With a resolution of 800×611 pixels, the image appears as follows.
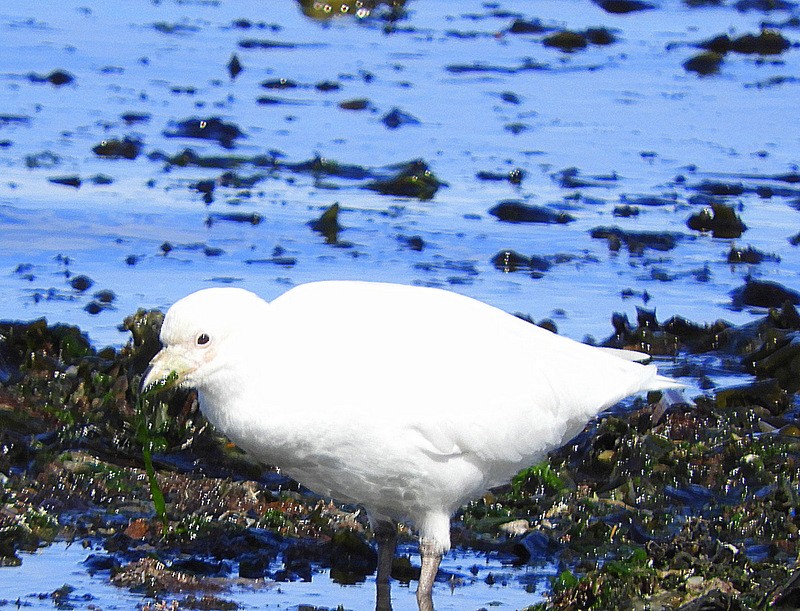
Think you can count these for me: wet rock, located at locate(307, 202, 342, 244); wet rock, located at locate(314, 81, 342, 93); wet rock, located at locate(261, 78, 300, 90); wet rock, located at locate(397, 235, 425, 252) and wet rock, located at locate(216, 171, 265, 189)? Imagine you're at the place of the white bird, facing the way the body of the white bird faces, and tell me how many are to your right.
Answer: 5

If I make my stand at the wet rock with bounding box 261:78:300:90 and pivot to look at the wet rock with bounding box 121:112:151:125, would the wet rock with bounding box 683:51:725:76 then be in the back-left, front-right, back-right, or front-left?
back-left

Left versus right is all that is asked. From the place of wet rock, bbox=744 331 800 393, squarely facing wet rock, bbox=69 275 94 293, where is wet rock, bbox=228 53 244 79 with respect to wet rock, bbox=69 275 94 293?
right

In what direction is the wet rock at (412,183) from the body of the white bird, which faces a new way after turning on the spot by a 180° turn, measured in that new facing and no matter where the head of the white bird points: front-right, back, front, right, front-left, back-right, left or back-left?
left

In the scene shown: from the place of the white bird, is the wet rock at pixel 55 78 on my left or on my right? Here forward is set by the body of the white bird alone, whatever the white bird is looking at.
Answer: on my right

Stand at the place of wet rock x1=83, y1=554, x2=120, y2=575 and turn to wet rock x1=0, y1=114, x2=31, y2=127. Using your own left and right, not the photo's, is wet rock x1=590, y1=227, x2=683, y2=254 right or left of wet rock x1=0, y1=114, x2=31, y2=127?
right

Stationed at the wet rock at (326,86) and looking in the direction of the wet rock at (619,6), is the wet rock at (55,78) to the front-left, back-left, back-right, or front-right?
back-left

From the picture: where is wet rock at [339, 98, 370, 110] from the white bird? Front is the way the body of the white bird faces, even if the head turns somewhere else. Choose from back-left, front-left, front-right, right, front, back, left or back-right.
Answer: right

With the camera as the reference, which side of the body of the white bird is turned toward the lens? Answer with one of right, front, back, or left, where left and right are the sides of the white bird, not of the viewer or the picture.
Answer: left

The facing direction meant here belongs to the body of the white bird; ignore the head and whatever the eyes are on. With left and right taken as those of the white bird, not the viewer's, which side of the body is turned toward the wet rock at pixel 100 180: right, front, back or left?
right

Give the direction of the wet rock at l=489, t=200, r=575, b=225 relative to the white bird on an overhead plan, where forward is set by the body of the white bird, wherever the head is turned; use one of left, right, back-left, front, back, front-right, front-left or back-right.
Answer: right

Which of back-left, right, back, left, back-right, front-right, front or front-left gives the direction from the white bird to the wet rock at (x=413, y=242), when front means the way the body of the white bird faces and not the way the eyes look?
right

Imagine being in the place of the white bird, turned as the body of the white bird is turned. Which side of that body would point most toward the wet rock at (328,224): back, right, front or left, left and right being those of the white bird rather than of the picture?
right
